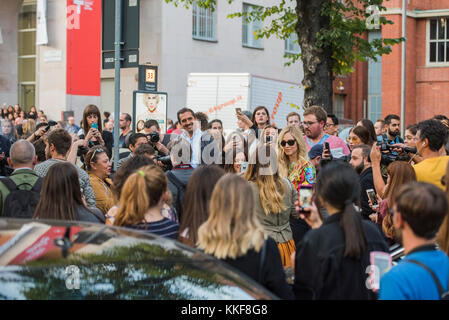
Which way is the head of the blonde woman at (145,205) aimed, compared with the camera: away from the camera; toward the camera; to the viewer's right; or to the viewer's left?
away from the camera

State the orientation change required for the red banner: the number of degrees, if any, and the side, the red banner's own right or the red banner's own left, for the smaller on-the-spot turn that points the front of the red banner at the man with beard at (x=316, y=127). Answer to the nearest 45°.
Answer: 0° — it already faces them

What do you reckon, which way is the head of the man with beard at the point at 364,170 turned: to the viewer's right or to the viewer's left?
to the viewer's left

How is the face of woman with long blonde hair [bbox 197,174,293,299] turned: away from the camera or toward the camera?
away from the camera

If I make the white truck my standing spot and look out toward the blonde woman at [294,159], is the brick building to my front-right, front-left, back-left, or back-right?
back-left

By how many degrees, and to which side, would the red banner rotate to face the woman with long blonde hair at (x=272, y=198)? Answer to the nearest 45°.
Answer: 0° — it already faces them

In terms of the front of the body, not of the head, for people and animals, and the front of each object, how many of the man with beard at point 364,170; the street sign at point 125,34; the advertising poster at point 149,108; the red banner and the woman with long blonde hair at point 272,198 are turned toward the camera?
3
